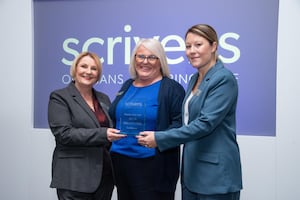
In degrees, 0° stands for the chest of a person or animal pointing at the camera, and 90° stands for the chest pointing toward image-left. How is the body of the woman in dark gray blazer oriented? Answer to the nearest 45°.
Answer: approximately 315°

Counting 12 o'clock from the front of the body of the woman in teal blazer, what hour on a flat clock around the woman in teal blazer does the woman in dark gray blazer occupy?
The woman in dark gray blazer is roughly at 2 o'clock from the woman in teal blazer.

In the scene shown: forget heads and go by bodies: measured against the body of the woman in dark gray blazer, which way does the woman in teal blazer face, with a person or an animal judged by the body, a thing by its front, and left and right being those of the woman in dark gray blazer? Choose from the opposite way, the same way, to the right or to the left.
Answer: to the right
